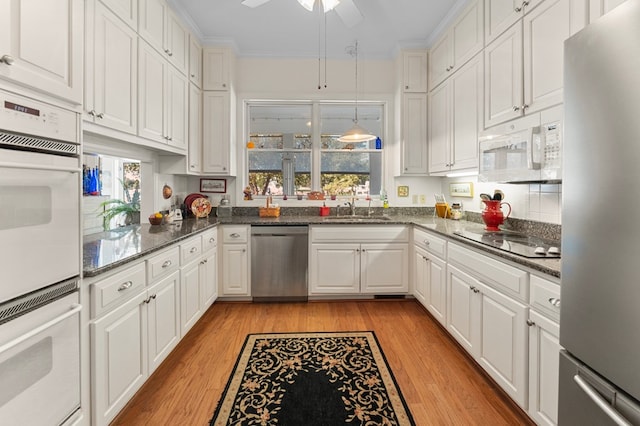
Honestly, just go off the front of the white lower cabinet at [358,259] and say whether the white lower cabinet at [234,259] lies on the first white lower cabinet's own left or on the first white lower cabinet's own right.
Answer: on the first white lower cabinet's own right

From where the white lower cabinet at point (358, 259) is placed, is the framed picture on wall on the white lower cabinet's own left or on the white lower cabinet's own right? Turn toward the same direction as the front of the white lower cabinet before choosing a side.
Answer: on the white lower cabinet's own right

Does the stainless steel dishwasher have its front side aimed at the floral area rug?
yes

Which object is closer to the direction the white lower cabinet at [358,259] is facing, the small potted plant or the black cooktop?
the black cooktop

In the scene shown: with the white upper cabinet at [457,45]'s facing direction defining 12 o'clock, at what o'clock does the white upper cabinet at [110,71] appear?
the white upper cabinet at [110,71] is roughly at 12 o'clock from the white upper cabinet at [457,45].

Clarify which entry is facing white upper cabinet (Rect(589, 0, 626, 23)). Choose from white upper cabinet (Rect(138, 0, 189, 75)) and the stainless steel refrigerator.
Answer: white upper cabinet (Rect(138, 0, 189, 75))
